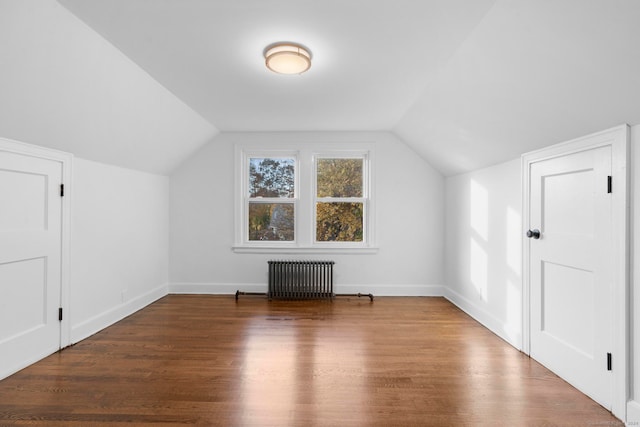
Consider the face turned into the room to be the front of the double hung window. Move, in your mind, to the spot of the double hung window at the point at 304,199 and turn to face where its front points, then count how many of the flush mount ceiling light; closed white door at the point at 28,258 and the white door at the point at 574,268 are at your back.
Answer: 0

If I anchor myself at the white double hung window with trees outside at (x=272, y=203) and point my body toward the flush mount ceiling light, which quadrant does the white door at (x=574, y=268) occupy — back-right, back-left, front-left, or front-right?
front-left

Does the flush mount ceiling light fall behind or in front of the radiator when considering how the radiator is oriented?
in front

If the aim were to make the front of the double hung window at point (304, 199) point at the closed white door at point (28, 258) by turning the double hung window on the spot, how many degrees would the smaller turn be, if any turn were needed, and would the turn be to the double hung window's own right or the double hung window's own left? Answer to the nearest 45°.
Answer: approximately 45° to the double hung window's own right

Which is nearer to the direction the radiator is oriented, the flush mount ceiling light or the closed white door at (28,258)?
the flush mount ceiling light

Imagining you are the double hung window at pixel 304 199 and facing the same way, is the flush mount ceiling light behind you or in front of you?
in front

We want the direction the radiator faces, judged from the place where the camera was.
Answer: facing the viewer

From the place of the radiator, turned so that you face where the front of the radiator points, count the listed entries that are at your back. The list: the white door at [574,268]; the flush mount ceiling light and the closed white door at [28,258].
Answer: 0

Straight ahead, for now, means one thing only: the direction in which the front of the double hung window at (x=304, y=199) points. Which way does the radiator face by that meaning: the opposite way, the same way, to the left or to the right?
the same way

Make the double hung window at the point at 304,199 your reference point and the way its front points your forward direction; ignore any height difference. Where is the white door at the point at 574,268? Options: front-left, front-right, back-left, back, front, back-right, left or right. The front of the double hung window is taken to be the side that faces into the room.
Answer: front-left

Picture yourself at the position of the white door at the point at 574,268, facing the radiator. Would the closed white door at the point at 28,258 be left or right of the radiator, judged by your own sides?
left

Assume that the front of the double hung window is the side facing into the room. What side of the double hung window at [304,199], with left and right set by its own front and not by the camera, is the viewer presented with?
front

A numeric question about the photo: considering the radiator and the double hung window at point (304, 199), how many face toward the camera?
2
